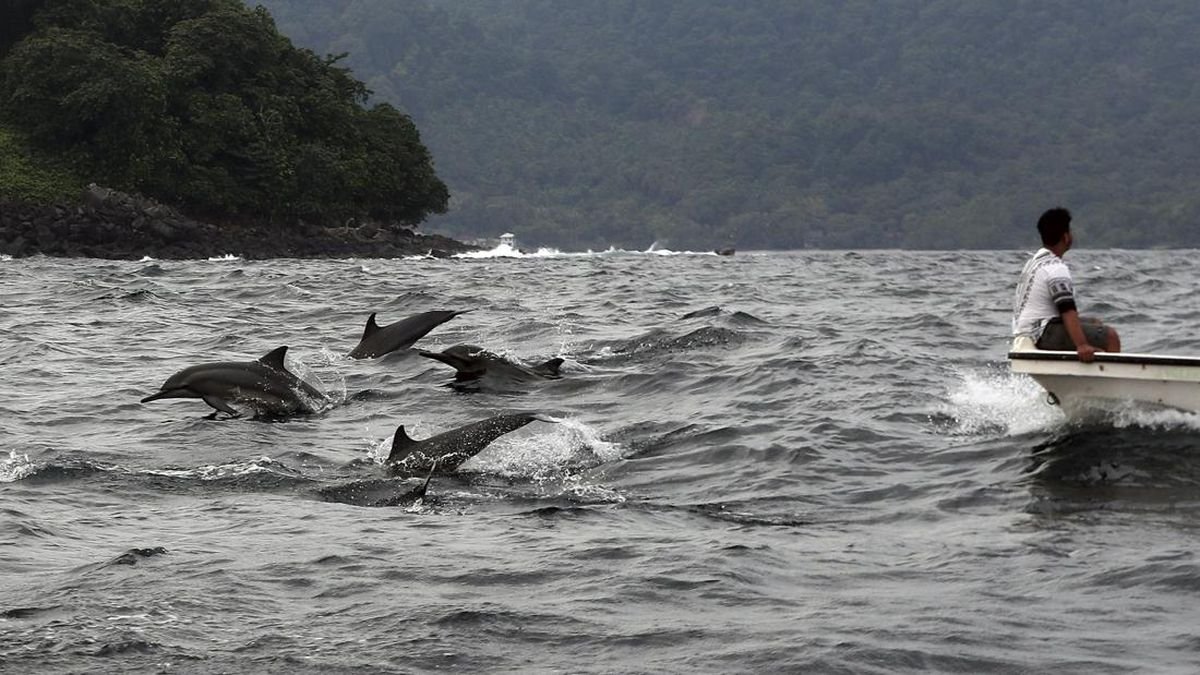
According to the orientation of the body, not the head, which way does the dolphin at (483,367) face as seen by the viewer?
to the viewer's left

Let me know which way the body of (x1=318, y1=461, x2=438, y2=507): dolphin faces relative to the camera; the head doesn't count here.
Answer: to the viewer's left

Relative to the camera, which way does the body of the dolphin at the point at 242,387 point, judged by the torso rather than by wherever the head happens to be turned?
to the viewer's left

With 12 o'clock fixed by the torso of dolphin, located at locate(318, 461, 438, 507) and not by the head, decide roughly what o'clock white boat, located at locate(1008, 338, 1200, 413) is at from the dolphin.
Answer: The white boat is roughly at 6 o'clock from the dolphin.

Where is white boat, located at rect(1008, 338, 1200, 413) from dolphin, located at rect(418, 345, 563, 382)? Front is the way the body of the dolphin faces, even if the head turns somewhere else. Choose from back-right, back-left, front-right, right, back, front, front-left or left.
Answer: back-left

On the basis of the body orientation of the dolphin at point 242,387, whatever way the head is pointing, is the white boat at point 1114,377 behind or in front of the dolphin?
behind

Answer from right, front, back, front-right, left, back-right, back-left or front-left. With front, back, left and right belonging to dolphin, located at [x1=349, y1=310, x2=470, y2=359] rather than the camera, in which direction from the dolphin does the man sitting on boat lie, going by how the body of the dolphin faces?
back-left

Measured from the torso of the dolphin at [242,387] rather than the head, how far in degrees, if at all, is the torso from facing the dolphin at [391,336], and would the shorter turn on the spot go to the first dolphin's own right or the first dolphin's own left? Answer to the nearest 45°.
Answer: approximately 135° to the first dolphin's own right

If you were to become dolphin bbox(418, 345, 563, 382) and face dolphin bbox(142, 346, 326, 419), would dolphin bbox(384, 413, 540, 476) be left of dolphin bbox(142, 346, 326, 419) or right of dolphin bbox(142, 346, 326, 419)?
left

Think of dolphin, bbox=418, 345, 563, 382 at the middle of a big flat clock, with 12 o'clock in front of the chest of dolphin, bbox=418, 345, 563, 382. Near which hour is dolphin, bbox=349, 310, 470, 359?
dolphin, bbox=349, 310, 470, 359 is roughly at 2 o'clock from dolphin, bbox=418, 345, 563, 382.

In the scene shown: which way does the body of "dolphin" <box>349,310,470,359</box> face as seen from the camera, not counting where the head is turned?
to the viewer's left
